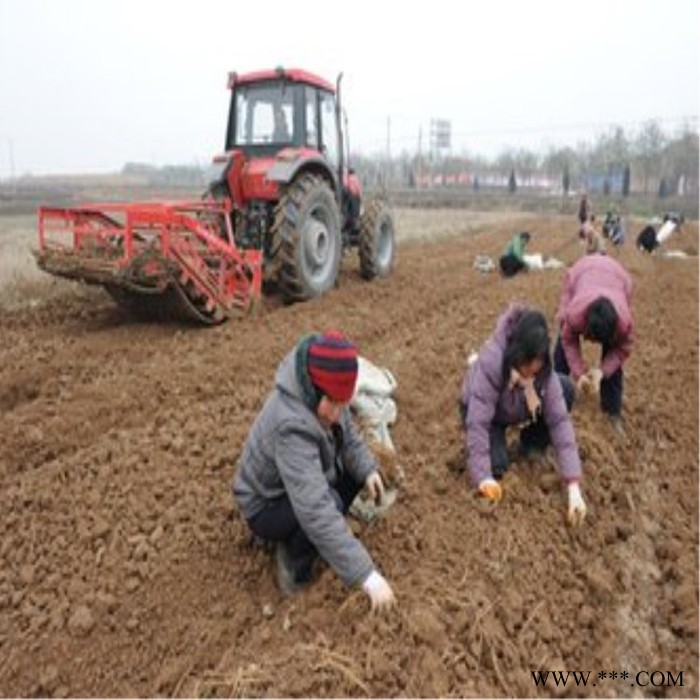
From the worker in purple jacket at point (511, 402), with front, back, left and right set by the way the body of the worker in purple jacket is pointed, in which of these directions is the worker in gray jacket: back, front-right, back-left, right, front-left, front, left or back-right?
front-right

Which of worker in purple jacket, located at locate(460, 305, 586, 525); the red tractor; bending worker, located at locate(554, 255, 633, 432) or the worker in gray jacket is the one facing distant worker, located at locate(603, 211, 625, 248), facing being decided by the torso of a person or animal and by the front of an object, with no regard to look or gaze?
the red tractor

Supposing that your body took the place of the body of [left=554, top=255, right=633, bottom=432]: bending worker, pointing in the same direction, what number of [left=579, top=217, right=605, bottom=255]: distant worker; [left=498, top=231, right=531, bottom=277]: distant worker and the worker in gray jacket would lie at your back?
2

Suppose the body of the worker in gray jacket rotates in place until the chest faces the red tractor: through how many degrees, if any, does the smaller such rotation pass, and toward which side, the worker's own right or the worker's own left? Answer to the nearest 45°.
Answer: approximately 135° to the worker's own left

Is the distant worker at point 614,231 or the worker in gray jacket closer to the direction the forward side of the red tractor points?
the distant worker

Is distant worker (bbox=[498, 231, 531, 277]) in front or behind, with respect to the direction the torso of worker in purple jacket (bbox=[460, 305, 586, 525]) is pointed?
behind

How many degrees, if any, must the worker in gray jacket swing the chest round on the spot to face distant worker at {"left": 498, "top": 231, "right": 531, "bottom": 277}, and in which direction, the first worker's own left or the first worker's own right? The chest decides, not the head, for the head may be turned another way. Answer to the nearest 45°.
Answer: approximately 135° to the first worker's own left

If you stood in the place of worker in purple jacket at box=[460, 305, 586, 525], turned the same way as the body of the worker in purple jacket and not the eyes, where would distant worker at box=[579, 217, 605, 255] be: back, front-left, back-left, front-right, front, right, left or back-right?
back

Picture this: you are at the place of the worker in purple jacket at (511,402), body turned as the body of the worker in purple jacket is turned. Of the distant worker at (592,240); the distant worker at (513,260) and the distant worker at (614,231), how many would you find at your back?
3

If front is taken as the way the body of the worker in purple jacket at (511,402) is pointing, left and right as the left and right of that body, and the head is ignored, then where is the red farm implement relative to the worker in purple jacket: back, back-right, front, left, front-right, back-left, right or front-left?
back-right
